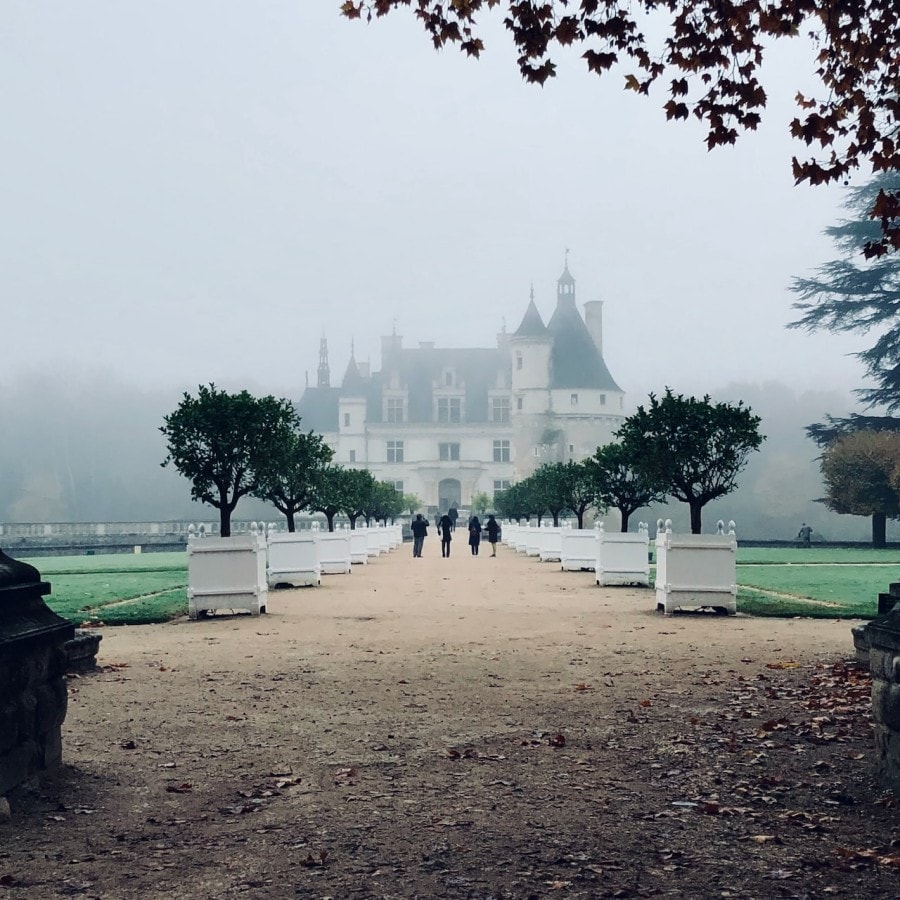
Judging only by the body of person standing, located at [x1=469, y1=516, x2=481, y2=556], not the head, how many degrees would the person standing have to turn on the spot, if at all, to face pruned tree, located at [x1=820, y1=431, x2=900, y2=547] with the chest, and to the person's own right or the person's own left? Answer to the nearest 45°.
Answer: approximately 45° to the person's own right

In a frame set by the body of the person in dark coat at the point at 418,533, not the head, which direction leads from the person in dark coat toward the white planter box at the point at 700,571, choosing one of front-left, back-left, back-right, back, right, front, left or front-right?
back

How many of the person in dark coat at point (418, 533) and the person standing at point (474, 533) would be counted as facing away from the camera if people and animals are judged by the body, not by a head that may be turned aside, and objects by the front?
2

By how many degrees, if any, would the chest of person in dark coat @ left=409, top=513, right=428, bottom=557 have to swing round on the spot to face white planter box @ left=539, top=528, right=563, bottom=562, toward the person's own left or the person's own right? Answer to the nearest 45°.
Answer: approximately 135° to the person's own right

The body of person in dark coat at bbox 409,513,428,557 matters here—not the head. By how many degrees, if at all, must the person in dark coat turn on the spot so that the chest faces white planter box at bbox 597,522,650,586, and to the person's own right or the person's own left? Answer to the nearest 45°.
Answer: approximately 180°

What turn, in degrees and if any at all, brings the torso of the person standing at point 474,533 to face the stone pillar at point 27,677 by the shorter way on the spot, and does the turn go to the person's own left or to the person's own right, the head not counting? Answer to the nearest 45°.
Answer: approximately 180°

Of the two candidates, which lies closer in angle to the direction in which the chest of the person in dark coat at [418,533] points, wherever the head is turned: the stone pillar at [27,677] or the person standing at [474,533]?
the person standing

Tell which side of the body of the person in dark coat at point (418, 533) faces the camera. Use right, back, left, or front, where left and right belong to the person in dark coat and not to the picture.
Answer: back

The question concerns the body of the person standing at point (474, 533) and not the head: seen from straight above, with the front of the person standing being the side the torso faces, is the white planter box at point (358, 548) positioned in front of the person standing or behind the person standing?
behind

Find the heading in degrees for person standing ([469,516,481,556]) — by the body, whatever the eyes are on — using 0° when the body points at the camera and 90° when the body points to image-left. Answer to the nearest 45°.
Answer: approximately 180°
